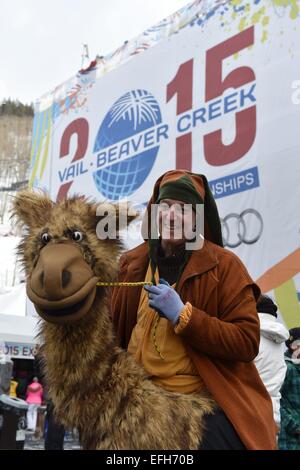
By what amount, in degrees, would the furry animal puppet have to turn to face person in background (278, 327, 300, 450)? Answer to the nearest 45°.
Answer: approximately 180°

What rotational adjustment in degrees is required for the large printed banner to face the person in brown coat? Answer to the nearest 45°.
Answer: approximately 45° to its left

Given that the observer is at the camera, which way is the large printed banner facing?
facing the viewer and to the left of the viewer

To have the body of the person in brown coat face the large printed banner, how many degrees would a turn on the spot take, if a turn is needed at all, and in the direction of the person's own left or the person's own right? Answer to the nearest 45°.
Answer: approximately 135° to the person's own right

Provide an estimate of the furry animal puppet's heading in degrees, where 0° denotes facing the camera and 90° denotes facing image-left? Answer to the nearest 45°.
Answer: approximately 45°
